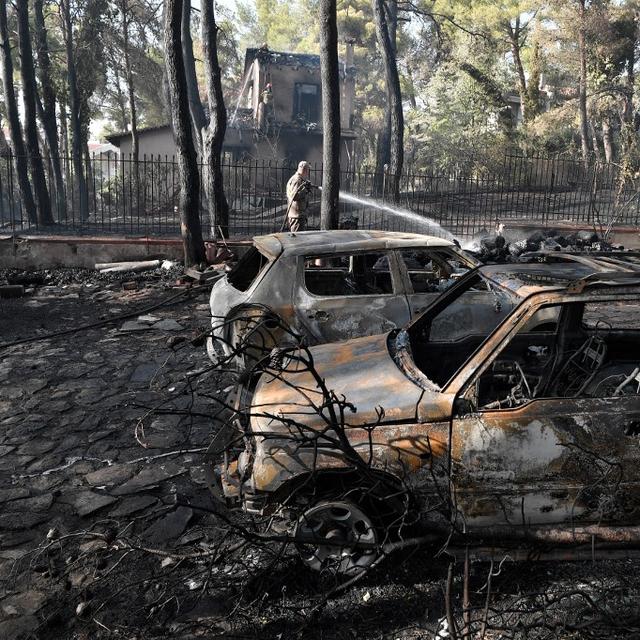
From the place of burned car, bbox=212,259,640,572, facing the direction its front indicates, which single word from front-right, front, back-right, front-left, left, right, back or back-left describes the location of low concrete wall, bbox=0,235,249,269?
front-right

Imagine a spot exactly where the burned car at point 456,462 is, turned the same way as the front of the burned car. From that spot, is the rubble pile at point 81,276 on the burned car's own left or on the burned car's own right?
on the burned car's own right

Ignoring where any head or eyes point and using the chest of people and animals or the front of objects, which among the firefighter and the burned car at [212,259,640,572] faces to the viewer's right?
the firefighter

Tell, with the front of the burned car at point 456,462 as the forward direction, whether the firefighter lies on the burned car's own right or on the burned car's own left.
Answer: on the burned car's own right

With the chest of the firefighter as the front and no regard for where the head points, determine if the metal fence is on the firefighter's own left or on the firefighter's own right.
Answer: on the firefighter's own left

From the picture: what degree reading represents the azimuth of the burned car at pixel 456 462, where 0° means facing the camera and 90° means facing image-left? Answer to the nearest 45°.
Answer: approximately 90°

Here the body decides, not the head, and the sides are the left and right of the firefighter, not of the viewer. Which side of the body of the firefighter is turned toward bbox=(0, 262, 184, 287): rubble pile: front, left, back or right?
back

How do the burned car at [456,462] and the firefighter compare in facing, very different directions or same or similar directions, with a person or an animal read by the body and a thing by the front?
very different directions

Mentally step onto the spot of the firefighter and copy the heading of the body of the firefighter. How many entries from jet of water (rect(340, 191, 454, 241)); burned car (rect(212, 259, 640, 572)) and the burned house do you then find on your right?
1

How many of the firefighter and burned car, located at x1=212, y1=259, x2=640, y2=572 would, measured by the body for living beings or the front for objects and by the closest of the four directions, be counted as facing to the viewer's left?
1

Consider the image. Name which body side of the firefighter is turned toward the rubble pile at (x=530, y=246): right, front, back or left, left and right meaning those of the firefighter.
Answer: front

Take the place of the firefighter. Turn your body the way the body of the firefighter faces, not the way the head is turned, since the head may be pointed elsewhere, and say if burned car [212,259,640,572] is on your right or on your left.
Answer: on your right

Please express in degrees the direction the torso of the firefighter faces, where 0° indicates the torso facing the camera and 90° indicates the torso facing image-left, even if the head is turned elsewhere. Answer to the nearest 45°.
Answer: approximately 270°

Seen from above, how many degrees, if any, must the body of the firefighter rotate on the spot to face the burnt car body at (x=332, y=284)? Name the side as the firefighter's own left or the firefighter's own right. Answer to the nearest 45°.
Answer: approximately 90° to the firefighter's own right

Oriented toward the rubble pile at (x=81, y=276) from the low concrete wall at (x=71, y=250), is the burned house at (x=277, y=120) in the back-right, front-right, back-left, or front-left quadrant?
back-left

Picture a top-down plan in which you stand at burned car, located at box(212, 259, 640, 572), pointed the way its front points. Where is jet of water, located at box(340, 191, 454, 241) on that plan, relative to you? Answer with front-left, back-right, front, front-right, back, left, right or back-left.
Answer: right
